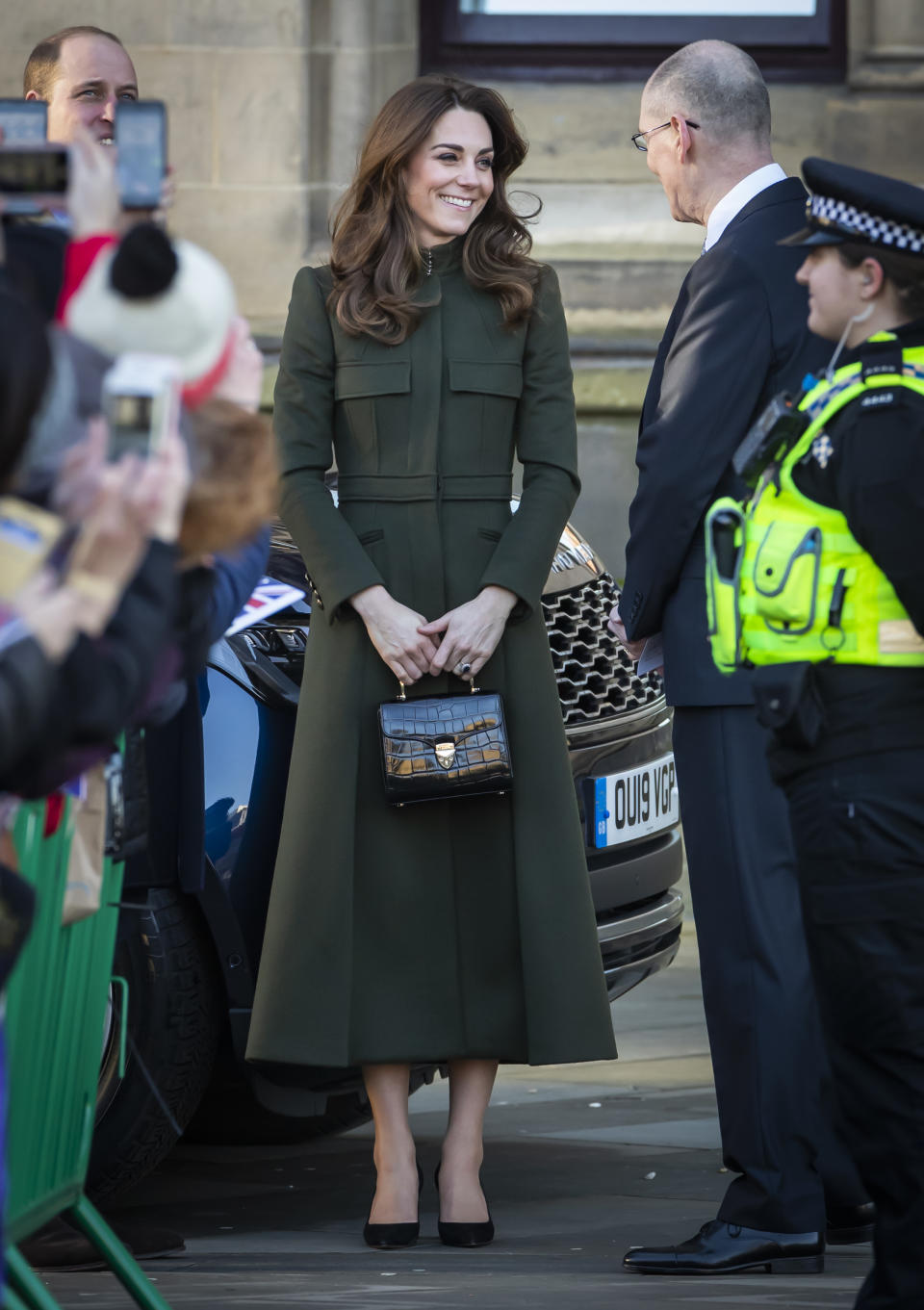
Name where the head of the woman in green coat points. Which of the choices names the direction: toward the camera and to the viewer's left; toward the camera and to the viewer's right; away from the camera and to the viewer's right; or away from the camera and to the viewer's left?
toward the camera and to the viewer's right

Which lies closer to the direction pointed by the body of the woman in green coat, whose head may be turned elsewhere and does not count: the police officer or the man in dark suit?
the police officer

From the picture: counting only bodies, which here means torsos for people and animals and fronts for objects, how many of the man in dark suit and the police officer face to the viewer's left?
2

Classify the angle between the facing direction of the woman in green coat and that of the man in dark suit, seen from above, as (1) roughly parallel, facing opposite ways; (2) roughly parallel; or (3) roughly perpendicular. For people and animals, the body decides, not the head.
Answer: roughly perpendicular

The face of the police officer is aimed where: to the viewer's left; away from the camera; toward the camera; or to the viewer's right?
to the viewer's left

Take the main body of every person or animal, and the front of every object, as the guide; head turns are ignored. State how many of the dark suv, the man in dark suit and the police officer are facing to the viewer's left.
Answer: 2

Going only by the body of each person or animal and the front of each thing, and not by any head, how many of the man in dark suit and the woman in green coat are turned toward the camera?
1

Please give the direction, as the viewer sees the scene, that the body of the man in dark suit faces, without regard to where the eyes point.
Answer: to the viewer's left

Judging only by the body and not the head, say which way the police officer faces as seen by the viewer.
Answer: to the viewer's left

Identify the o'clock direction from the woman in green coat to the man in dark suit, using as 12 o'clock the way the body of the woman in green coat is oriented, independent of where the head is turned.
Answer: The man in dark suit is roughly at 10 o'clock from the woman in green coat.

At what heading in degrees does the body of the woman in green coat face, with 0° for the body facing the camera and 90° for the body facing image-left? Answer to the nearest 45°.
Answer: approximately 0°

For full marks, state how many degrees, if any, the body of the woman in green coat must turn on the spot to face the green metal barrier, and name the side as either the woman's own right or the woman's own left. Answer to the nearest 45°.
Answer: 0° — they already face it

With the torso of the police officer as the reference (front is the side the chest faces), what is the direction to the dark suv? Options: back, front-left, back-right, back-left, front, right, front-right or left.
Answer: front-right

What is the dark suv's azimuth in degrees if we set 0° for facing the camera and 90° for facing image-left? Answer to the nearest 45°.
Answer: approximately 315°
